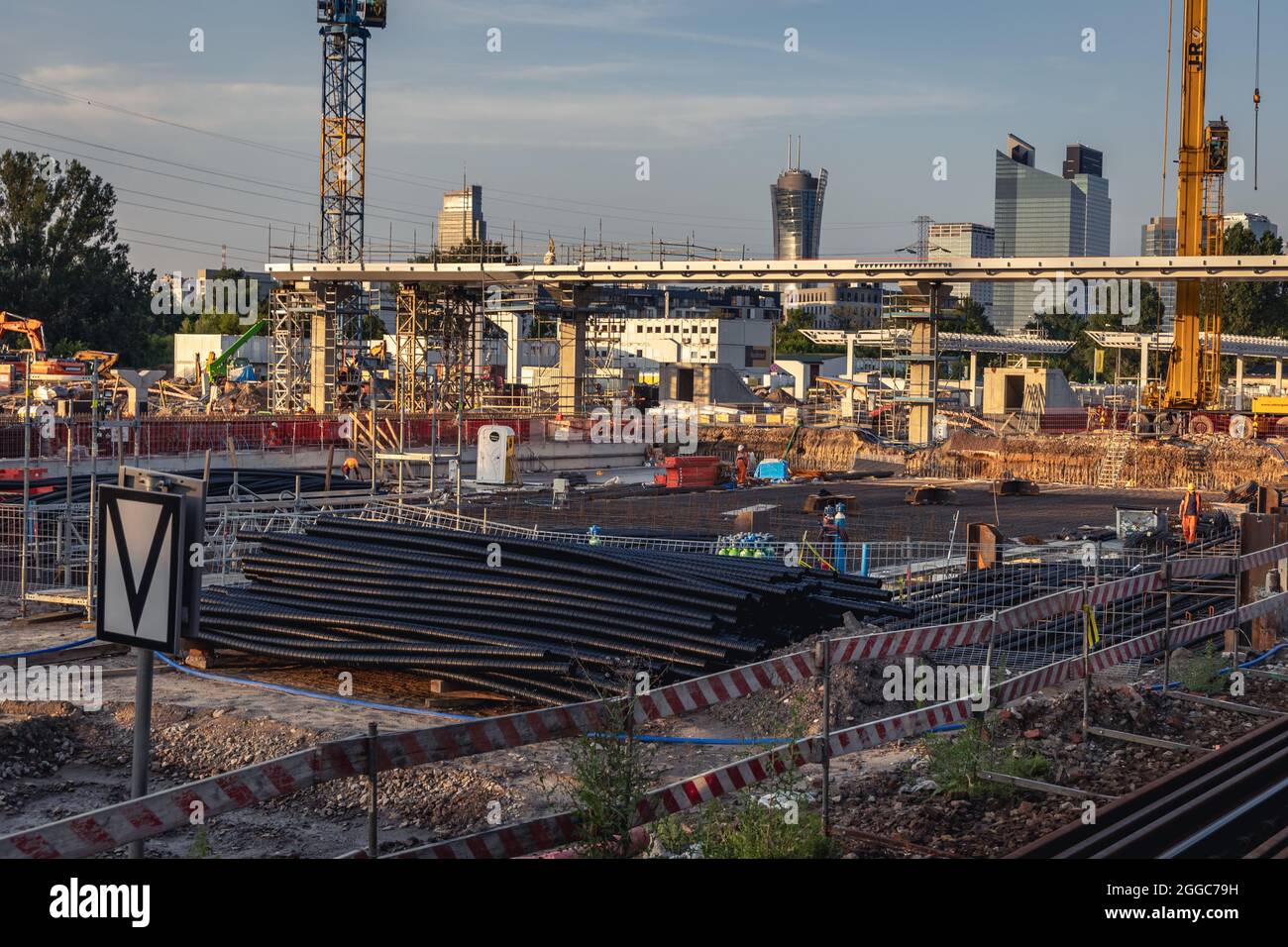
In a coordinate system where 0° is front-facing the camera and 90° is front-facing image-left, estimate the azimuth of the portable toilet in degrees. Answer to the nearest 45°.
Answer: approximately 45°

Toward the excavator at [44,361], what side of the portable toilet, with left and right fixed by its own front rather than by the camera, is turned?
right

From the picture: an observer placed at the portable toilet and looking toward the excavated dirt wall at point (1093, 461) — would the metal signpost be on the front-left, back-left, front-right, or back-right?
back-right

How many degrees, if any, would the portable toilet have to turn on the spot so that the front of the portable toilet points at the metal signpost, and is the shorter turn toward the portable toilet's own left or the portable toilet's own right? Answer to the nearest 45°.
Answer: approximately 45° to the portable toilet's own left

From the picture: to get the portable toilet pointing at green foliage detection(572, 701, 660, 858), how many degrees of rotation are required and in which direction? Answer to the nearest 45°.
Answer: approximately 45° to its left

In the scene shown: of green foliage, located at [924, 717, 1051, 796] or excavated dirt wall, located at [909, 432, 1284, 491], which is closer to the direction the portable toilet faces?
the green foliage

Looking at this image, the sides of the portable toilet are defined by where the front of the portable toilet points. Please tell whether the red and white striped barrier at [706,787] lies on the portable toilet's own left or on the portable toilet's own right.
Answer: on the portable toilet's own left

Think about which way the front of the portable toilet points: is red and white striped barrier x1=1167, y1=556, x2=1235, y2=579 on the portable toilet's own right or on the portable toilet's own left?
on the portable toilet's own left

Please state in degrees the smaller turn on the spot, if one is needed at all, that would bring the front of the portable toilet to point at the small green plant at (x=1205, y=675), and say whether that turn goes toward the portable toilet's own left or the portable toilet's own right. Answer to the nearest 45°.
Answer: approximately 45° to the portable toilet's own left

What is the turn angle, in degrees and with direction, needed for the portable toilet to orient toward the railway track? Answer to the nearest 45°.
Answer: approximately 45° to its left

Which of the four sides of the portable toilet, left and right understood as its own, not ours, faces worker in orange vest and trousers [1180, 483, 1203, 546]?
left

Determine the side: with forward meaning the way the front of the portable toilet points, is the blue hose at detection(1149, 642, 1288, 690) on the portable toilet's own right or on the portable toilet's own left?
on the portable toilet's own left

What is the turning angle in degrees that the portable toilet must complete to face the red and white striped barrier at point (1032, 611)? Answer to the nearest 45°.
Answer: approximately 45° to its left
